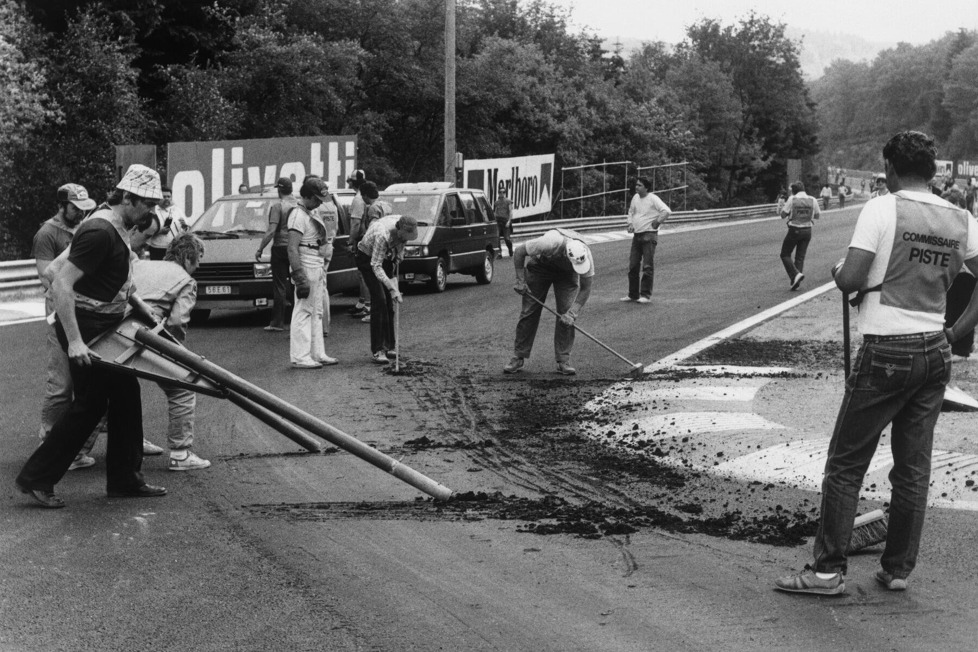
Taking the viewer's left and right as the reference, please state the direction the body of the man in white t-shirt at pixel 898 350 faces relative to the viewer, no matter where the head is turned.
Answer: facing away from the viewer and to the left of the viewer

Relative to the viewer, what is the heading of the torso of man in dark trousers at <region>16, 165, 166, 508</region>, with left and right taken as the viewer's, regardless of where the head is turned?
facing to the right of the viewer

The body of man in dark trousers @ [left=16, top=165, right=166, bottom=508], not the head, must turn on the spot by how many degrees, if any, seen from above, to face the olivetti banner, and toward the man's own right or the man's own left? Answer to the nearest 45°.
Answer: approximately 90° to the man's own left

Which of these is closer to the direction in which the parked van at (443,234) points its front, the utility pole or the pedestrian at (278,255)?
the pedestrian

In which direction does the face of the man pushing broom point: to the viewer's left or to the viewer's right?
to the viewer's right

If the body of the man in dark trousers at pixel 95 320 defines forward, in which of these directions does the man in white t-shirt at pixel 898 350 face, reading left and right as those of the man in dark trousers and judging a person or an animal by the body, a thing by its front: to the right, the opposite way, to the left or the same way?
to the left

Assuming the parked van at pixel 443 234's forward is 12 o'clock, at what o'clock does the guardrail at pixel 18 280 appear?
The guardrail is roughly at 1 o'clock from the parked van.
